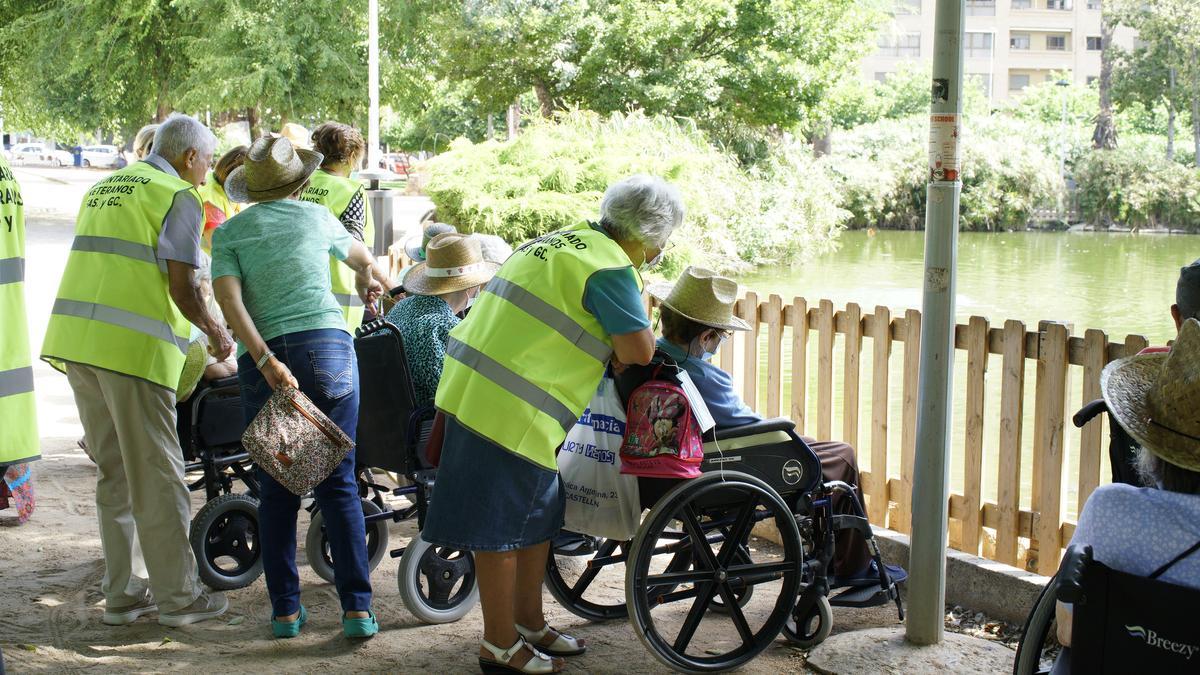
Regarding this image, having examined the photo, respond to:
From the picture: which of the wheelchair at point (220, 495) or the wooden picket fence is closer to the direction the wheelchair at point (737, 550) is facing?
the wooden picket fence

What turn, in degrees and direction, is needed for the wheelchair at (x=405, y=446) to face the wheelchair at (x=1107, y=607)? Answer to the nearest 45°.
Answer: approximately 90° to its right

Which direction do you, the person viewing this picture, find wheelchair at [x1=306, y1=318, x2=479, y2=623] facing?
facing away from the viewer and to the right of the viewer

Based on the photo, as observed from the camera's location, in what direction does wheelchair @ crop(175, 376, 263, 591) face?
facing away from the viewer and to the right of the viewer

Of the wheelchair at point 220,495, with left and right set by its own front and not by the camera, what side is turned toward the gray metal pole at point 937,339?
right

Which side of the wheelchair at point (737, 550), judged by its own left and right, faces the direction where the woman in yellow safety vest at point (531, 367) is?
back

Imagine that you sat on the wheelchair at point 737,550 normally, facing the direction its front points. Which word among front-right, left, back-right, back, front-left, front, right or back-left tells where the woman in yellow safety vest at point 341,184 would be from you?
left

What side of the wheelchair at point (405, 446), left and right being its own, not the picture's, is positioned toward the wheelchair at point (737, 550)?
right

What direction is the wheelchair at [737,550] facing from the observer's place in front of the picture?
facing away from the viewer and to the right of the viewer

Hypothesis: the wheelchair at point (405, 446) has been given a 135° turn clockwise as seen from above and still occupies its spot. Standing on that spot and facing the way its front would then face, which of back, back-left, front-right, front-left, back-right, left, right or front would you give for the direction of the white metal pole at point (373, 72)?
back
